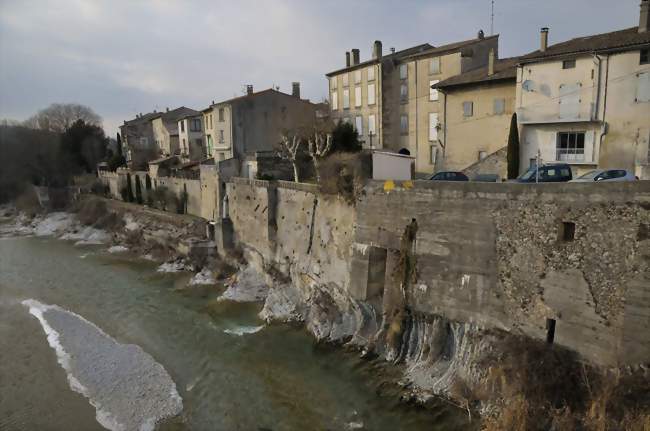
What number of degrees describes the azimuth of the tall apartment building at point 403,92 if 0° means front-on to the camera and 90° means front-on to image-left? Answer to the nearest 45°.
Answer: approximately 45°

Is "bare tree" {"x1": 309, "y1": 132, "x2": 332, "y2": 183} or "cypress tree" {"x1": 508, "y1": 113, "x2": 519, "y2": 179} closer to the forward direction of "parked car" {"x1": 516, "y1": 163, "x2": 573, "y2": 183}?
the bare tree

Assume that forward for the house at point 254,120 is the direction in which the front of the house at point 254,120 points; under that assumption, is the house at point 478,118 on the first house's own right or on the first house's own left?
on the first house's own left

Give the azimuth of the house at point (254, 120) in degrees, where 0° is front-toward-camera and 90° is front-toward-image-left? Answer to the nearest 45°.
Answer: approximately 45°

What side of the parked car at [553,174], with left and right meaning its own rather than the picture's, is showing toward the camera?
left

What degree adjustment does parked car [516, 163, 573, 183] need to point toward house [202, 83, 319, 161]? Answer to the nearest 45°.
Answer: approximately 45° to its right

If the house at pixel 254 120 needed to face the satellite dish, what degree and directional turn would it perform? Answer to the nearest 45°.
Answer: approximately 90° to its left

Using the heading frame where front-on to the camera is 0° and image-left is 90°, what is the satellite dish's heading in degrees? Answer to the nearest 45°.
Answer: approximately 45°

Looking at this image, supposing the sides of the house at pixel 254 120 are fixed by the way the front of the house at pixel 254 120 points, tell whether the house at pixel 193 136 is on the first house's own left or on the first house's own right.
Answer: on the first house's own right
